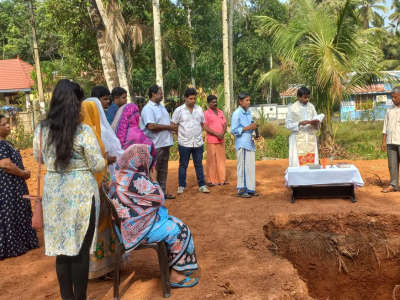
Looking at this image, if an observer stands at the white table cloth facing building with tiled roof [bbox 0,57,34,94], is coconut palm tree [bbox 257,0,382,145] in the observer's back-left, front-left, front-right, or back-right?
front-right

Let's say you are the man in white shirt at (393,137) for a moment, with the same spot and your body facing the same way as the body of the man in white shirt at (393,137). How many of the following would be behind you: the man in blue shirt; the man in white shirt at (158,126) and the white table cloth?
0

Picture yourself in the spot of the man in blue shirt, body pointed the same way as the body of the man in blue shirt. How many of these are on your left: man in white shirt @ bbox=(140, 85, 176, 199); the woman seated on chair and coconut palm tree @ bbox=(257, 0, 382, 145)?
1

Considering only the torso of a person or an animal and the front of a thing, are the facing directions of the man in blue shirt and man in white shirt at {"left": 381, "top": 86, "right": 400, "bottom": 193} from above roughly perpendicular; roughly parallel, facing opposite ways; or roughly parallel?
roughly perpendicular

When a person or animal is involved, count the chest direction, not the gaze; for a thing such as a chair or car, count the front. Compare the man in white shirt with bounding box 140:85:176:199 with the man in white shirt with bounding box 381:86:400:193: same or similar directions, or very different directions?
very different directions

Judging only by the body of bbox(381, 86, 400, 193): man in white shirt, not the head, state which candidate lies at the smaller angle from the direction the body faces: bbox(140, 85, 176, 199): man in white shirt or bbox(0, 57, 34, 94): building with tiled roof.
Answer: the man in white shirt

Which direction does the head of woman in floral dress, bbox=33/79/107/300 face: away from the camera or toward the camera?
away from the camera

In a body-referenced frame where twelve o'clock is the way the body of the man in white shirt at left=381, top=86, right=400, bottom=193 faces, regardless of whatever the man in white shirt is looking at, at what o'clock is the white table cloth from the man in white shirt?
The white table cloth is roughly at 12 o'clock from the man in white shirt.

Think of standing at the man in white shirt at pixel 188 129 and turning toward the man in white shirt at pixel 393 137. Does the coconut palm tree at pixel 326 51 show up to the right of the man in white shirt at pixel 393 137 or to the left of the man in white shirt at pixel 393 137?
left

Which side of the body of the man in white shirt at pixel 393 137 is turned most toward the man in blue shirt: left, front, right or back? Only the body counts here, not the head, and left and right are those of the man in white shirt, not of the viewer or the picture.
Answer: front

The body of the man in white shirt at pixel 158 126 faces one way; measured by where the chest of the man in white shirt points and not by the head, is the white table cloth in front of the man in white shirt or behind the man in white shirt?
in front

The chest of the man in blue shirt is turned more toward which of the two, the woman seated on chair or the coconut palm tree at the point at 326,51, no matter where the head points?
the woman seated on chair

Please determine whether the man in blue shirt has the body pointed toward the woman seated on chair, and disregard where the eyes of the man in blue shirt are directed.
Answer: no

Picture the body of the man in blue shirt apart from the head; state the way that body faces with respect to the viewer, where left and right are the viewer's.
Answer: facing the viewer and to the right of the viewer

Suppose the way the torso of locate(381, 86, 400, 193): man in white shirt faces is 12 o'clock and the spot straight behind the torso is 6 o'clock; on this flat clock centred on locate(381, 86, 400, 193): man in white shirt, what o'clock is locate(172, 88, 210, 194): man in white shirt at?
locate(172, 88, 210, 194): man in white shirt is roughly at 1 o'clock from locate(381, 86, 400, 193): man in white shirt.
